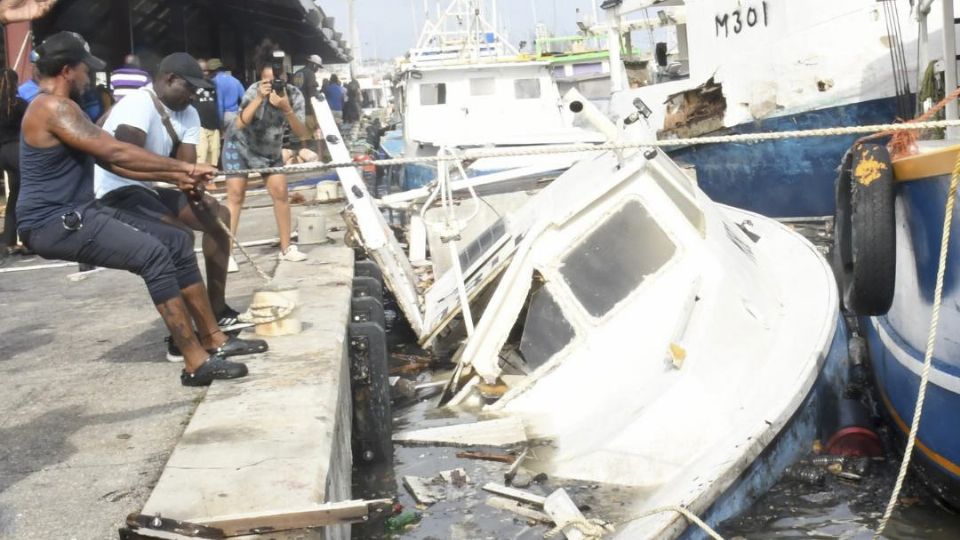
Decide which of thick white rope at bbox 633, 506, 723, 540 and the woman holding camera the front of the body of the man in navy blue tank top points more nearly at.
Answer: the thick white rope

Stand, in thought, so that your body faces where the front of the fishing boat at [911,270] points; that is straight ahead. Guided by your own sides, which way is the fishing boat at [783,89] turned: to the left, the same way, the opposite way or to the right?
to the right

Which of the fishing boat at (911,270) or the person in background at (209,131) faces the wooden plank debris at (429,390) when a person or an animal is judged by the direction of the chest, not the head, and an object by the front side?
the person in background

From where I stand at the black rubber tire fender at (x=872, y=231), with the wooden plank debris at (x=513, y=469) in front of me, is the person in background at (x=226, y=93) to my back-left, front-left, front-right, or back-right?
front-right

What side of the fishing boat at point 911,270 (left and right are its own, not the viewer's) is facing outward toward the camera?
front

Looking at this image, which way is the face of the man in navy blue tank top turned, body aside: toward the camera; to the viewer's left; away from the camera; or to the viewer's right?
to the viewer's right

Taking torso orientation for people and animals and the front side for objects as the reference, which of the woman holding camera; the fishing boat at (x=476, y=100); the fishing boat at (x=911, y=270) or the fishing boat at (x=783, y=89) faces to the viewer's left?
the fishing boat at (x=783, y=89)

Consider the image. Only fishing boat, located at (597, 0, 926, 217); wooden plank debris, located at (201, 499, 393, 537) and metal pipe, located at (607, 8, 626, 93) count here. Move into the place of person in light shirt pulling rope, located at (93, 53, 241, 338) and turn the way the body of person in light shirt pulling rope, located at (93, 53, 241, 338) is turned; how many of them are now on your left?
2

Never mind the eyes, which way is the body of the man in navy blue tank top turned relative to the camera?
to the viewer's right

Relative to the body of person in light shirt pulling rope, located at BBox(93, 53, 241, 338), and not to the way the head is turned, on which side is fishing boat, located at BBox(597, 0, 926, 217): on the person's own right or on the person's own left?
on the person's own left

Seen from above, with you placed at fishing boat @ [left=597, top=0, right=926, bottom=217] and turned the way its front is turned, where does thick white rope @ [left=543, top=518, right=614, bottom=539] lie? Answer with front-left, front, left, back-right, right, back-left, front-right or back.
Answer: left

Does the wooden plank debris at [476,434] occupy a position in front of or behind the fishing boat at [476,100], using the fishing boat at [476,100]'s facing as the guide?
in front

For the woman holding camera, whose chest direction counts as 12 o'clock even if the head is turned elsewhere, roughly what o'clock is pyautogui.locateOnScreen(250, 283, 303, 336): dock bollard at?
The dock bollard is roughly at 12 o'clock from the woman holding camera.

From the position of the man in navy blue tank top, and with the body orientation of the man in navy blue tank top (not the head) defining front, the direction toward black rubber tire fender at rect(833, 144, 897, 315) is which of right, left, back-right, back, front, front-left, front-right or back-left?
front
